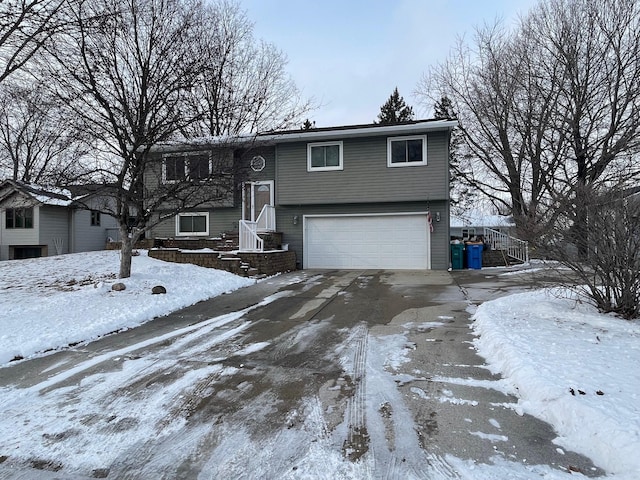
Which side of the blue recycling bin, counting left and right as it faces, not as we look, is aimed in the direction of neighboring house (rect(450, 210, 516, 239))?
back

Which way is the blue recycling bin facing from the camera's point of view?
toward the camera

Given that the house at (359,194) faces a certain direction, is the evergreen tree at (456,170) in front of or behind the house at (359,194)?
behind

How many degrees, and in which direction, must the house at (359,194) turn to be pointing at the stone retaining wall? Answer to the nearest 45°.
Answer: approximately 45° to its right

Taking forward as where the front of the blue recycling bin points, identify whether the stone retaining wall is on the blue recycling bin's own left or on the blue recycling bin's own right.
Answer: on the blue recycling bin's own right

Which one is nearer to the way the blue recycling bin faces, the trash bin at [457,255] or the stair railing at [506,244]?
the trash bin

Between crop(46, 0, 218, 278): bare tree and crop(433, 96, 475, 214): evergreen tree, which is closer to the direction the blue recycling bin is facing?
the bare tree

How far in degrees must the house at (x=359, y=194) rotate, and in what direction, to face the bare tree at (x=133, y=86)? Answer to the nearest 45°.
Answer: approximately 45° to its right

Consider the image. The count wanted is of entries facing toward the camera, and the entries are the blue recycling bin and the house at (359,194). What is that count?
2

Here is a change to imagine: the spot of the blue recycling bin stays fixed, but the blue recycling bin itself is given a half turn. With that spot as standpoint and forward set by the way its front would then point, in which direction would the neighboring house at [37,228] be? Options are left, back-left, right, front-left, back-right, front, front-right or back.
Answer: left

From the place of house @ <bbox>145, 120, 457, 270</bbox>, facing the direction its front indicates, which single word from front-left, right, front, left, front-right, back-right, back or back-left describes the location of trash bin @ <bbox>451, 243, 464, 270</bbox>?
left

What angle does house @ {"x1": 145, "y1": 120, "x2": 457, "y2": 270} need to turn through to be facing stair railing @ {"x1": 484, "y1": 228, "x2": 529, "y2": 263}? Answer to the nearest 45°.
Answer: approximately 90° to its left
